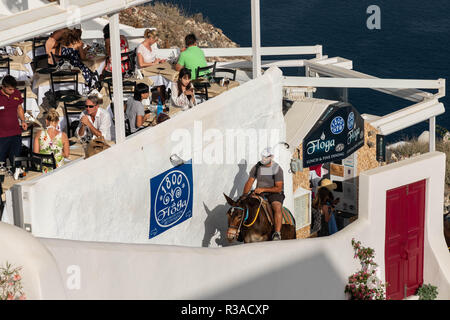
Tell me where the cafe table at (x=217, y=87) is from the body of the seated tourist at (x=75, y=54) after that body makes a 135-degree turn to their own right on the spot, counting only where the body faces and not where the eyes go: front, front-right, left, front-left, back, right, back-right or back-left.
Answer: back

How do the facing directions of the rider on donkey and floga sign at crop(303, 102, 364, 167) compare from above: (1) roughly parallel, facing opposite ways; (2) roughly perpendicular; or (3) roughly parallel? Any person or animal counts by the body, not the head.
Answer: roughly perpendicular

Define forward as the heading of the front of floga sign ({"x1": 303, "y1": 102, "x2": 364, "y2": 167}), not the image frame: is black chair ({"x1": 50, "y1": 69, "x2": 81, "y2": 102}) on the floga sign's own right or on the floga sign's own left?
on the floga sign's own right

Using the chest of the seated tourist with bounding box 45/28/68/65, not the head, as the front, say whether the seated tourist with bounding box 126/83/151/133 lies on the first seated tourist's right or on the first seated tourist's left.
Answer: on the first seated tourist's right

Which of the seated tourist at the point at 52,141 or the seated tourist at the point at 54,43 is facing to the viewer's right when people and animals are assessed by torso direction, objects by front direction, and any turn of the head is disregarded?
the seated tourist at the point at 54,43

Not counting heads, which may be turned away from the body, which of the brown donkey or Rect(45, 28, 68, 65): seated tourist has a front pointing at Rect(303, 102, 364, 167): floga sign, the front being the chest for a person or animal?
the seated tourist

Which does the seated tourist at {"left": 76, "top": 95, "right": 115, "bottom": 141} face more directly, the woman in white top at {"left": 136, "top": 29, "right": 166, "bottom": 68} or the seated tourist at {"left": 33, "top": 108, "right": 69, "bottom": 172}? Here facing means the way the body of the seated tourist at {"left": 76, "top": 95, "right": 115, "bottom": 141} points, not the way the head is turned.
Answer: the seated tourist

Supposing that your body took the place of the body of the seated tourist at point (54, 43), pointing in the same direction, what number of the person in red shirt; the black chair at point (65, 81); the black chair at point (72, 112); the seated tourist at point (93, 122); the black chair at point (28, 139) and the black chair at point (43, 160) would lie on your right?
6

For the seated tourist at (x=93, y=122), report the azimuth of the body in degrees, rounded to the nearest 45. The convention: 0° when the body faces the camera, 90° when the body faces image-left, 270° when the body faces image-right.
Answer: approximately 45°

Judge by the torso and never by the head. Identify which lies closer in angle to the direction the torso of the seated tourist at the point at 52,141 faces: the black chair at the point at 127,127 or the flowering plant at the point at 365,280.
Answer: the black chair

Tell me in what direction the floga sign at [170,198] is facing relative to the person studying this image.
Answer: facing the viewer and to the right of the viewer

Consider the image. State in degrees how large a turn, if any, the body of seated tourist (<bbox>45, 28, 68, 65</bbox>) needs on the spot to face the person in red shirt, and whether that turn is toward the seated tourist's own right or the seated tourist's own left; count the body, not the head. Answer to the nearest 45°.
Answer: approximately 90° to the seated tourist's own right

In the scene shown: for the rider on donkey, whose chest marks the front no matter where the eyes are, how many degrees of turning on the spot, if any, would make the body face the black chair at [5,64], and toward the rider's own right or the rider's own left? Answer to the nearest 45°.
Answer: approximately 45° to the rider's own right
